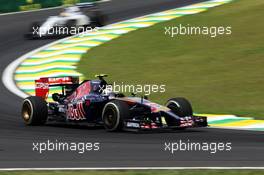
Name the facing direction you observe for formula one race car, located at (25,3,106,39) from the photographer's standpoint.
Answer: facing the viewer and to the left of the viewer

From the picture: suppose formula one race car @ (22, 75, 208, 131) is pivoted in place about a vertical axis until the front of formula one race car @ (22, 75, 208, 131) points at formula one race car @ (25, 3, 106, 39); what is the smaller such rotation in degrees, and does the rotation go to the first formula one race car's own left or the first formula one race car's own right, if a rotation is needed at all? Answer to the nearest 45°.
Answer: approximately 135° to the first formula one race car's own left

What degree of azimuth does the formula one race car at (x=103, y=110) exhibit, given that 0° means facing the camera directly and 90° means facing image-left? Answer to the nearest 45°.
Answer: approximately 315°

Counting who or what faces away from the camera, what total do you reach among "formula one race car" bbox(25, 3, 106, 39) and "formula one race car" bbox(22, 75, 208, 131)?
0

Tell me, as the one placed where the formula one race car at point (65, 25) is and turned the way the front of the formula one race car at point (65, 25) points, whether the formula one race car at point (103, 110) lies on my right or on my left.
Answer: on my left
